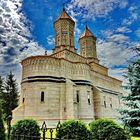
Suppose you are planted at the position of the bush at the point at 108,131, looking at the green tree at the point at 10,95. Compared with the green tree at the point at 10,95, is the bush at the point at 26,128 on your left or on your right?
left

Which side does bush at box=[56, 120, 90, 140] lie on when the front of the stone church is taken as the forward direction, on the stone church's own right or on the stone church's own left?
on the stone church's own right

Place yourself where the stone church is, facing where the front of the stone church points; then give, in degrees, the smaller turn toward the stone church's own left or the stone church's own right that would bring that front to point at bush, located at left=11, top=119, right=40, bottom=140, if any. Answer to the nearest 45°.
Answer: approximately 135° to the stone church's own right

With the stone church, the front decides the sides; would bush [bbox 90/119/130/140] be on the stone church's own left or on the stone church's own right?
on the stone church's own right
